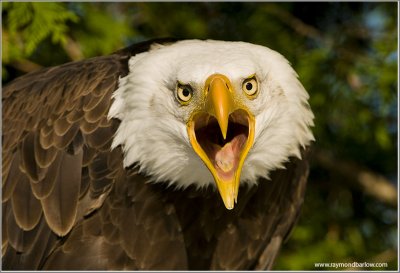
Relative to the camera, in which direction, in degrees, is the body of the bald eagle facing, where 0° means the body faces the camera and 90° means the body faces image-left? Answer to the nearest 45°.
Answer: approximately 315°

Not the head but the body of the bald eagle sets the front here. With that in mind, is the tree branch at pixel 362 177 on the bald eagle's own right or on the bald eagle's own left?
on the bald eagle's own left
